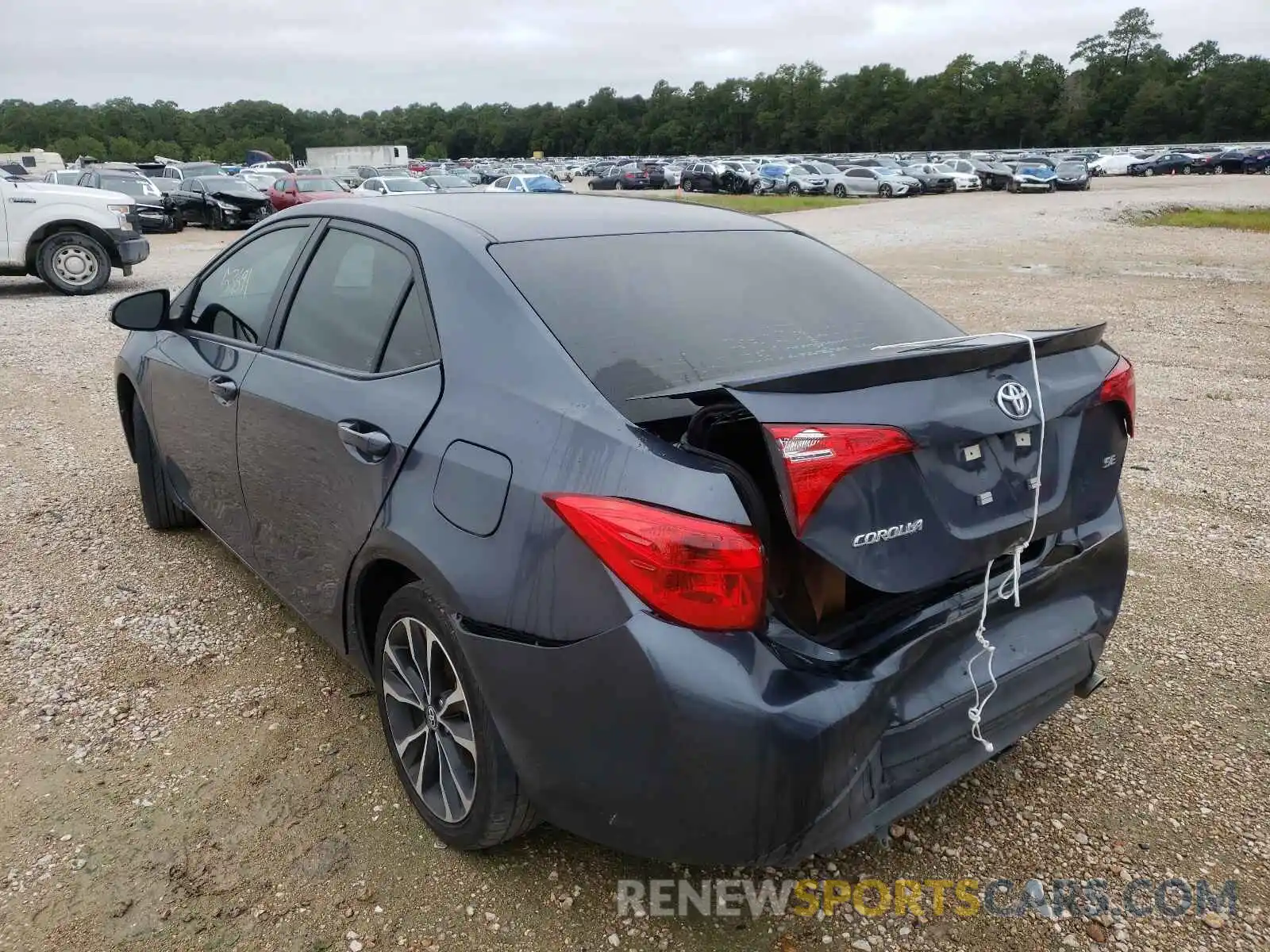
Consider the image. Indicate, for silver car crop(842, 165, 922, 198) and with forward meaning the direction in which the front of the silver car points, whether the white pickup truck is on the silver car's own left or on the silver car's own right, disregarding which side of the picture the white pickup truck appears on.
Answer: on the silver car's own right

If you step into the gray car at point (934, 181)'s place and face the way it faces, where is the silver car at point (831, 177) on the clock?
The silver car is roughly at 4 o'clock from the gray car.

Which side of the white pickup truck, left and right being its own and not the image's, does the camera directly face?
right

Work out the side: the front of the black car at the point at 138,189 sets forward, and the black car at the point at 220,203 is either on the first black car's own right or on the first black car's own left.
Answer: on the first black car's own left

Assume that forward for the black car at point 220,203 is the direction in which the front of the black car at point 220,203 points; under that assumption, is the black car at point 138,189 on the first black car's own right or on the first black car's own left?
on the first black car's own right

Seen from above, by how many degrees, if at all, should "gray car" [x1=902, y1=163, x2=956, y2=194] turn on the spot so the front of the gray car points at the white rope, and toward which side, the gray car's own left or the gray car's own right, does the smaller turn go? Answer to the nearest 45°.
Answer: approximately 45° to the gray car's own right

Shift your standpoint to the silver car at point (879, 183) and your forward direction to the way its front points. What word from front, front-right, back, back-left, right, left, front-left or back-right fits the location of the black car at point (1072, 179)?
front-left

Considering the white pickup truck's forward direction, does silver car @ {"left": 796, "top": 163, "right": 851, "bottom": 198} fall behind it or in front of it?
in front

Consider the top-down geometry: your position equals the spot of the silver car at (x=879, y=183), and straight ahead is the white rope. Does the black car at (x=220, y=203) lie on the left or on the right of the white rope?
right

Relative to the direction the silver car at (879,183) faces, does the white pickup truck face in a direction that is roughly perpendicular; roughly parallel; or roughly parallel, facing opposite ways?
roughly perpendicular
